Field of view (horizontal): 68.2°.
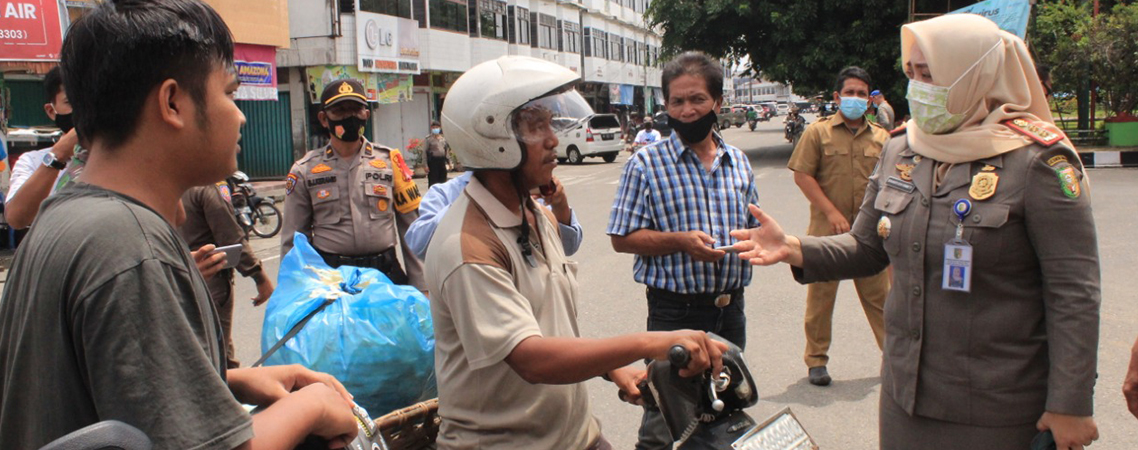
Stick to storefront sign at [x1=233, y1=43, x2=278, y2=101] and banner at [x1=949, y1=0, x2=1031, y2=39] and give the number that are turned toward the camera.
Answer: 2

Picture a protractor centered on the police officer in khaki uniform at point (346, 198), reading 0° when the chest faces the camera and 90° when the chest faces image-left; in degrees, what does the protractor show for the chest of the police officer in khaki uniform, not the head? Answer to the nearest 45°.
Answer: approximately 0°

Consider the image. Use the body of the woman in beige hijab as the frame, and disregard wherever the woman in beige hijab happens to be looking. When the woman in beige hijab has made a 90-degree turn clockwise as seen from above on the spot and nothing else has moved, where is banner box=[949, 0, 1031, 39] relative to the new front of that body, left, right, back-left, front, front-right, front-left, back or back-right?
front-right

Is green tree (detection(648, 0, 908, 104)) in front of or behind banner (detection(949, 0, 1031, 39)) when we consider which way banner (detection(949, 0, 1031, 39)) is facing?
behind

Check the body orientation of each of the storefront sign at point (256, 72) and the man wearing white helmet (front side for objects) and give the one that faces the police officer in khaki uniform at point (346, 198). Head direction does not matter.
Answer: the storefront sign

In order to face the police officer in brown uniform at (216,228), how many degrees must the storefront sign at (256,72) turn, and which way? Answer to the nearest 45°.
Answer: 0° — it already faces them

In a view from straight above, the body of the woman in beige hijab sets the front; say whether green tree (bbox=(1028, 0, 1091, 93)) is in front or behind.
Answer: behind

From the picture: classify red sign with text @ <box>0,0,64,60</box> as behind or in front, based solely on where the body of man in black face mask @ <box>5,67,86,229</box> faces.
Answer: behind

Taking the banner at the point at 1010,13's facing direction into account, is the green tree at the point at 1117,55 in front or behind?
behind
